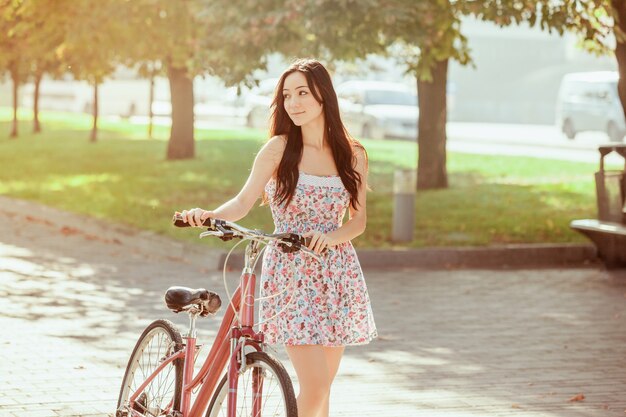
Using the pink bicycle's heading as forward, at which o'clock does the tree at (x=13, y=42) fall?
The tree is roughly at 7 o'clock from the pink bicycle.

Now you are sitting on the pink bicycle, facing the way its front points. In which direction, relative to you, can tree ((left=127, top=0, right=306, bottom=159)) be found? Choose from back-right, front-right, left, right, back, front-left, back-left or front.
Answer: back-left

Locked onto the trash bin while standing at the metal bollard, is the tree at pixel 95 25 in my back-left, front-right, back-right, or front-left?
back-left

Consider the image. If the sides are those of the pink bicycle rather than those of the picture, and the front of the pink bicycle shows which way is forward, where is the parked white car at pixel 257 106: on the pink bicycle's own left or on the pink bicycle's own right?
on the pink bicycle's own left

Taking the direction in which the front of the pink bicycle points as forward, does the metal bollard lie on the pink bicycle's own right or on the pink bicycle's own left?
on the pink bicycle's own left

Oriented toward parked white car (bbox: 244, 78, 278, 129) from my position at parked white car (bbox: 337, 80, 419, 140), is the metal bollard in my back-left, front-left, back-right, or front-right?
back-left
